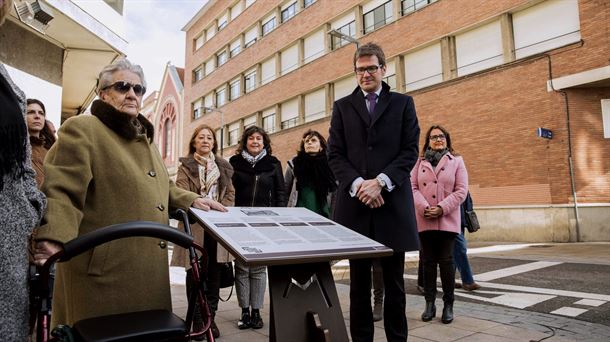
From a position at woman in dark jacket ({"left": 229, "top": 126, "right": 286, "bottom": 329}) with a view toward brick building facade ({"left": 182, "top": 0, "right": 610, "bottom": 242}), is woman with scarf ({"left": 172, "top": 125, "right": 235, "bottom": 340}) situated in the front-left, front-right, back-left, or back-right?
back-left

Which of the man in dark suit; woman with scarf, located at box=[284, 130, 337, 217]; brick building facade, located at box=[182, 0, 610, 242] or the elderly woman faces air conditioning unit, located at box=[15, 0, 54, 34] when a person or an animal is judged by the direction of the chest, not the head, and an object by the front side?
the brick building facade

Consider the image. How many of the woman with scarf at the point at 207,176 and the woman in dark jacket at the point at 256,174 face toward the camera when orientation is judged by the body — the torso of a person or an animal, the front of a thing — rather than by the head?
2

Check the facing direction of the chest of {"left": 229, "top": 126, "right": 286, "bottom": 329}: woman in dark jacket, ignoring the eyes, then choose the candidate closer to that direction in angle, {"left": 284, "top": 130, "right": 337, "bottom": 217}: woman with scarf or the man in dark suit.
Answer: the man in dark suit

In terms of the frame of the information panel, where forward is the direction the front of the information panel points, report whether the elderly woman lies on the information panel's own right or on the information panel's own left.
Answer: on the information panel's own right

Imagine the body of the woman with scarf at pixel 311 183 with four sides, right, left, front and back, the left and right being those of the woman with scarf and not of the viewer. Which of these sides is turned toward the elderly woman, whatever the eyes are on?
front

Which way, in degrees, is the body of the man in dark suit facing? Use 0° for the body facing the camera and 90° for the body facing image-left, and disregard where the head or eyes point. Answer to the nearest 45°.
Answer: approximately 0°

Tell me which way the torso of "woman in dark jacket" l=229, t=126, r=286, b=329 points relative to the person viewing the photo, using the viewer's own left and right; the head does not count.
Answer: facing the viewer

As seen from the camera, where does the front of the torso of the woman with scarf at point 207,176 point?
toward the camera

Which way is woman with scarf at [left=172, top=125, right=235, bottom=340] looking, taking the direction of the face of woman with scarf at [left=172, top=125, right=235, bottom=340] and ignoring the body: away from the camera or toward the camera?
toward the camera

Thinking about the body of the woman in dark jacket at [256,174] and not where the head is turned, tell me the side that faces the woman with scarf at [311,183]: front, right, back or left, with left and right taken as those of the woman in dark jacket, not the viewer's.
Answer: left

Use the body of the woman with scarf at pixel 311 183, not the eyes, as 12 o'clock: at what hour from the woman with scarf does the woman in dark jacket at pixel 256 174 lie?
The woman in dark jacket is roughly at 2 o'clock from the woman with scarf.

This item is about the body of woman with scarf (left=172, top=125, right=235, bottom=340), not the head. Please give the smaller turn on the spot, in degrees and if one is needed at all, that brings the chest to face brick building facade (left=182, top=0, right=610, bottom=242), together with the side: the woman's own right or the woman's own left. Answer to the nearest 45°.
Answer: approximately 135° to the woman's own left

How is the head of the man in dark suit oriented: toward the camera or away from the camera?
toward the camera
